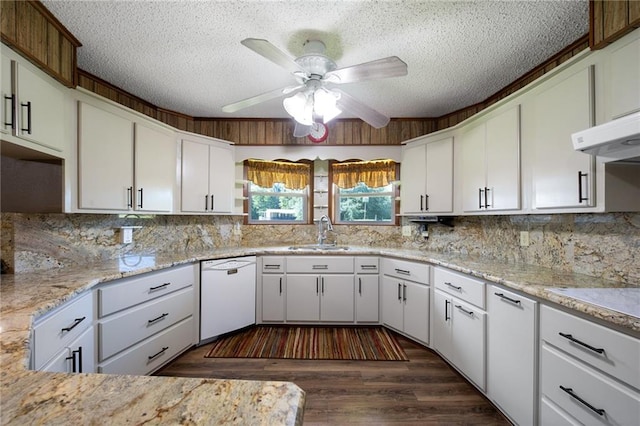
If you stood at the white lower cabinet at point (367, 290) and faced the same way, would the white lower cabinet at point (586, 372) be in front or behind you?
in front

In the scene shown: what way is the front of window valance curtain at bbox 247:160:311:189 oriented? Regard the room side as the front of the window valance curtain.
toward the camera

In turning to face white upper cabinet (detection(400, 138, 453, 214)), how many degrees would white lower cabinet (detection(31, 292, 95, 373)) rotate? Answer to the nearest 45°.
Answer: approximately 45° to its left

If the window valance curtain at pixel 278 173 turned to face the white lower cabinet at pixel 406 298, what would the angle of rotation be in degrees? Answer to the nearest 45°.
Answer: approximately 45° to its left

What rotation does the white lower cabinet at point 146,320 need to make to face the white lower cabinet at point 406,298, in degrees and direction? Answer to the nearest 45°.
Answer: approximately 45° to its left

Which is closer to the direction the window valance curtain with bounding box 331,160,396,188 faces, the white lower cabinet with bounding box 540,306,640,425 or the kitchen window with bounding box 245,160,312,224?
the white lower cabinet

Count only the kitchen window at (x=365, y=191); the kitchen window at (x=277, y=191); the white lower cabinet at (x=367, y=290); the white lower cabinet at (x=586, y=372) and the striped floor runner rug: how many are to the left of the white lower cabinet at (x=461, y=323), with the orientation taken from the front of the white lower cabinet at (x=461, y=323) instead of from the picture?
1

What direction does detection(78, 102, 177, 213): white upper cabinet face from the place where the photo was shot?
facing the viewer and to the right of the viewer

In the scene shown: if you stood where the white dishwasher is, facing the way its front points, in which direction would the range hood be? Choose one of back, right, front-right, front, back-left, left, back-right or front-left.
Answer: front

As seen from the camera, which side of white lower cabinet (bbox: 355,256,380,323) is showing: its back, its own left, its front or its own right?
front

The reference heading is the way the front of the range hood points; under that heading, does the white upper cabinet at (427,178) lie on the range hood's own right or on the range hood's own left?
on the range hood's own right

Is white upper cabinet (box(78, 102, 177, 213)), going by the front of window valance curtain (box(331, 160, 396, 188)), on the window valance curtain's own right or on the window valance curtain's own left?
on the window valance curtain's own right

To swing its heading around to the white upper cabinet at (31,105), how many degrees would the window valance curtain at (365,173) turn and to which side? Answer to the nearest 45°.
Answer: approximately 45° to its right

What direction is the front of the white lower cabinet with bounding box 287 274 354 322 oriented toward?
toward the camera

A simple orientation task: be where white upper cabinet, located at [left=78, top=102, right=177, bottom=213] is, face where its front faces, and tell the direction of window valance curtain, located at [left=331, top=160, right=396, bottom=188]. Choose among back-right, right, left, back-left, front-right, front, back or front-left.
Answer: front-left
